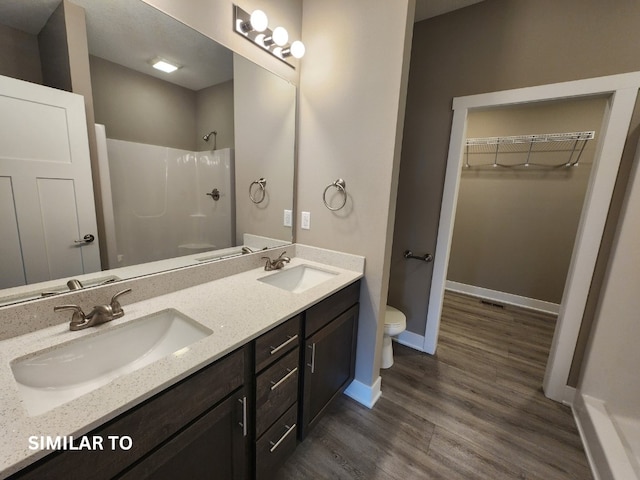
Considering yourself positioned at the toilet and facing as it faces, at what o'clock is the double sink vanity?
The double sink vanity is roughly at 4 o'clock from the toilet.

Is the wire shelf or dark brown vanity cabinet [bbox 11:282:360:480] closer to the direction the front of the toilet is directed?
the wire shelf

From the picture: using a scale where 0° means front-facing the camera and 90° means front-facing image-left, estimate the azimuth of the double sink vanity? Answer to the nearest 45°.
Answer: approximately 315°

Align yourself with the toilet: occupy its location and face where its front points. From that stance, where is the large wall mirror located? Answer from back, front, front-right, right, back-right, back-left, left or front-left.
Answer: back-right

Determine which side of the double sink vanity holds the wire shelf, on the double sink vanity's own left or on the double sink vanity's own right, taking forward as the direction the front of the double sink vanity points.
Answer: on the double sink vanity's own left

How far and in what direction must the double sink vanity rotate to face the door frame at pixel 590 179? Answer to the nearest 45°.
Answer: approximately 45° to its left

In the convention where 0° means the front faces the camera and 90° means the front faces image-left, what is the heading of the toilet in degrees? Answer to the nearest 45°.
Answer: approximately 270°
